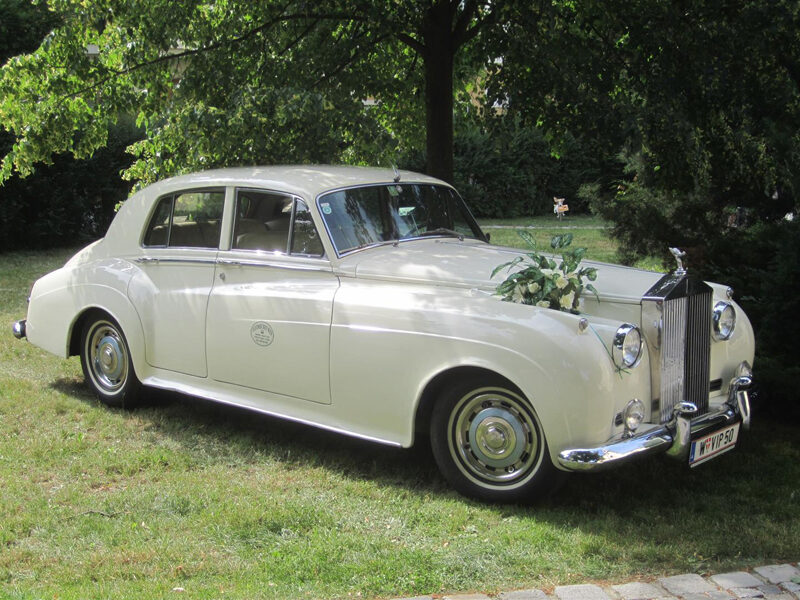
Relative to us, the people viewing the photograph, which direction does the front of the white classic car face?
facing the viewer and to the right of the viewer

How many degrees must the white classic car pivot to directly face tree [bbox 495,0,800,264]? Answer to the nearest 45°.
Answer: approximately 90° to its left
